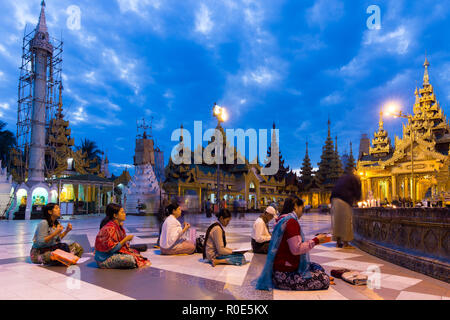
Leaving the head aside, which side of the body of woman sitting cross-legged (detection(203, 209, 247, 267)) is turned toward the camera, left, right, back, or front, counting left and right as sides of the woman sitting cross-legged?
right

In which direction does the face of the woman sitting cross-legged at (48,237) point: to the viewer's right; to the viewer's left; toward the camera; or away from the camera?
to the viewer's right

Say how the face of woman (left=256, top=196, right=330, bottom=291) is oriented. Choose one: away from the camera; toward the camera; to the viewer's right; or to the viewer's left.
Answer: to the viewer's right

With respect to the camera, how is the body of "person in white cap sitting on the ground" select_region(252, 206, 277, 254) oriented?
to the viewer's right

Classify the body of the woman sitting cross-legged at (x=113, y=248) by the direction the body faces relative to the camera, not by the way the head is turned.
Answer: to the viewer's right

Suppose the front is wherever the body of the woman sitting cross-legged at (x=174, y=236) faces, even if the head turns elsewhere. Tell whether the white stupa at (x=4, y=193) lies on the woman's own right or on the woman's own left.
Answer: on the woman's own left

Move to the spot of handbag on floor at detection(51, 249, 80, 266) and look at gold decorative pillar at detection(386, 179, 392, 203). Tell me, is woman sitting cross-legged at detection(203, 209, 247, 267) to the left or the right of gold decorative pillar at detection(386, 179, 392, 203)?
right

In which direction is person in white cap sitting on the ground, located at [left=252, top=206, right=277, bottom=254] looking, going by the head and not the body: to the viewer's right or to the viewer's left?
to the viewer's right

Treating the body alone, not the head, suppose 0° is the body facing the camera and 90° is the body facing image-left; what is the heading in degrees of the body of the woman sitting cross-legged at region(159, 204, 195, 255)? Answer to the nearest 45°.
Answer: approximately 270°

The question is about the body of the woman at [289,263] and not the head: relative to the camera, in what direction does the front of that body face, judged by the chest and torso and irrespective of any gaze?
to the viewer's right
